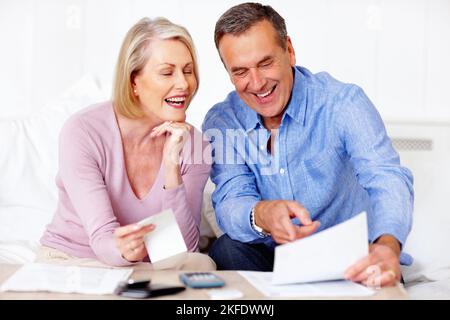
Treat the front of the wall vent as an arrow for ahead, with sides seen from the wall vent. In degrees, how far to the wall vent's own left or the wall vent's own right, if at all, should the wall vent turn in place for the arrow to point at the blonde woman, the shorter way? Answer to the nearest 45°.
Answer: approximately 45° to the wall vent's own right

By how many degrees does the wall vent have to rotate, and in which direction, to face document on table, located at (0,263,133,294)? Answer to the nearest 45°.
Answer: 0° — it already faces it

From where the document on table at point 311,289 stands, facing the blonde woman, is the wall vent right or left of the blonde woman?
right

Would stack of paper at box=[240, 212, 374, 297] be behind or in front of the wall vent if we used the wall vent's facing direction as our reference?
in front

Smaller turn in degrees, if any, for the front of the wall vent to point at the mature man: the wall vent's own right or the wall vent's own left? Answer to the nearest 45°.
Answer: approximately 45° to the wall vent's own right

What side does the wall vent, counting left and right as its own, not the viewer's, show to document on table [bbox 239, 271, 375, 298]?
front

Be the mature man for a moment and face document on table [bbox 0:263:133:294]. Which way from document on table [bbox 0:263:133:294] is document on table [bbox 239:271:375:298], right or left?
left

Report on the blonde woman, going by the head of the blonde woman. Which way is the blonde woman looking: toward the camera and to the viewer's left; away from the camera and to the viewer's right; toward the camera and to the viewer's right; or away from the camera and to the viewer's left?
toward the camera and to the viewer's right

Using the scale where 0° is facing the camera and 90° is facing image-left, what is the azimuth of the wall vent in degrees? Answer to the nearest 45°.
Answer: approximately 0°
